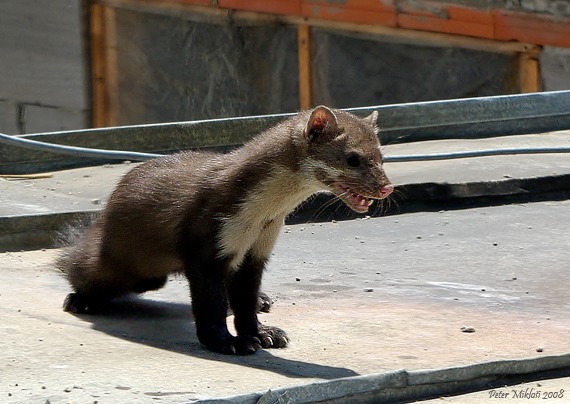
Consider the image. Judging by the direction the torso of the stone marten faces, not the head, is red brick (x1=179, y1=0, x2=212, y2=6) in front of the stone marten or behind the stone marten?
behind

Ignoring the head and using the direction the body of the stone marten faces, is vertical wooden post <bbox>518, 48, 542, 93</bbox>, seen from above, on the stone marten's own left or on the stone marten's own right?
on the stone marten's own left

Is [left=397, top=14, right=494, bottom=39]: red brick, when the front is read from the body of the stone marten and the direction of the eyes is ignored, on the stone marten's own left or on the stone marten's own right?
on the stone marten's own left

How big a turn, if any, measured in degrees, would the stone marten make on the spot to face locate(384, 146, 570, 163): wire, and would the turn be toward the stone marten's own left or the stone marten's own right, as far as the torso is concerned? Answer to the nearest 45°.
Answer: approximately 90° to the stone marten's own left

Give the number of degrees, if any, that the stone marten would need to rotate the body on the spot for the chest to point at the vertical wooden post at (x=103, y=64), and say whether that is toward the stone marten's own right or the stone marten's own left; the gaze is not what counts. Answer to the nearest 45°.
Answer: approximately 135° to the stone marten's own left

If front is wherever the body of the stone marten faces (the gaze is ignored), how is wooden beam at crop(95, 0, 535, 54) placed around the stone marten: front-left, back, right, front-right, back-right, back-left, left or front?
back-left

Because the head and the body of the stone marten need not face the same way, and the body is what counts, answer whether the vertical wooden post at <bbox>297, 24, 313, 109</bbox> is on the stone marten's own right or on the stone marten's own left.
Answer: on the stone marten's own left

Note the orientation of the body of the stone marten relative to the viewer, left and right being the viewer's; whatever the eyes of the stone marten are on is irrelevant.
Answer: facing the viewer and to the right of the viewer

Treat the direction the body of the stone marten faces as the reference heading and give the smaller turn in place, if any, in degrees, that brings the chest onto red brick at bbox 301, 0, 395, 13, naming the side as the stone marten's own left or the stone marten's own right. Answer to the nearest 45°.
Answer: approximately 135° to the stone marten's own left
